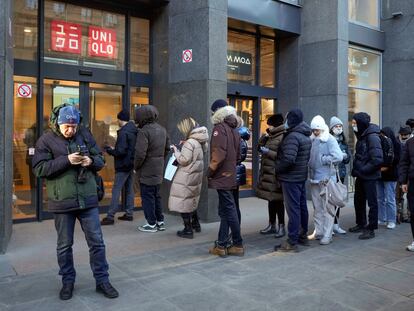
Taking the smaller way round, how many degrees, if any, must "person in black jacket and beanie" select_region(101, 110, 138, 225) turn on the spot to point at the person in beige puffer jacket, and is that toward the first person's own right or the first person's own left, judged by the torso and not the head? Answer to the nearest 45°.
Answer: approximately 135° to the first person's own left

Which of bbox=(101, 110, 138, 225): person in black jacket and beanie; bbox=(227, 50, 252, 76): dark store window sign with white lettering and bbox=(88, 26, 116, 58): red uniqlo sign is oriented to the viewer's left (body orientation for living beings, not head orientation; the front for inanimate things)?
the person in black jacket and beanie

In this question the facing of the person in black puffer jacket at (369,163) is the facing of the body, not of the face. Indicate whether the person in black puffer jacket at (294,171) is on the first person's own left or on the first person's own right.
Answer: on the first person's own left

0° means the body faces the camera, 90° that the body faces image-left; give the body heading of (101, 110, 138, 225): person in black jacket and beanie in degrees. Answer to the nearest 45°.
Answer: approximately 90°

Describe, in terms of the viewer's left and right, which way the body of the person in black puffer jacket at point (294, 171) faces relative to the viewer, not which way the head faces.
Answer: facing to the left of the viewer

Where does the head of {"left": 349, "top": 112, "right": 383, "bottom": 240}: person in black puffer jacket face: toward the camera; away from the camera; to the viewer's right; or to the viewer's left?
to the viewer's left

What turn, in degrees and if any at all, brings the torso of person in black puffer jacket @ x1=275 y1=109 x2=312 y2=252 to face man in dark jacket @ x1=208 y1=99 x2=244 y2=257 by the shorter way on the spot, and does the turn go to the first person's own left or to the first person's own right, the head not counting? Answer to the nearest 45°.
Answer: approximately 45° to the first person's own left

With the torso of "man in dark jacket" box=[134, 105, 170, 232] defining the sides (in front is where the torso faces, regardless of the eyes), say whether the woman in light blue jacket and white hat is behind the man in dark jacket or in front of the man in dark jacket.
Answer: behind

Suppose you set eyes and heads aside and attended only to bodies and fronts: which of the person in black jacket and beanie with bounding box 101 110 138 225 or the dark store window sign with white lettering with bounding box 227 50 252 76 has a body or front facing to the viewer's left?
the person in black jacket and beanie

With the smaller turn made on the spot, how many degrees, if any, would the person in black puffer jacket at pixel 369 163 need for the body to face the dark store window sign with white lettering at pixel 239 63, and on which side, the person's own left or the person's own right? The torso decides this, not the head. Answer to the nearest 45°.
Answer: approximately 45° to the person's own right
